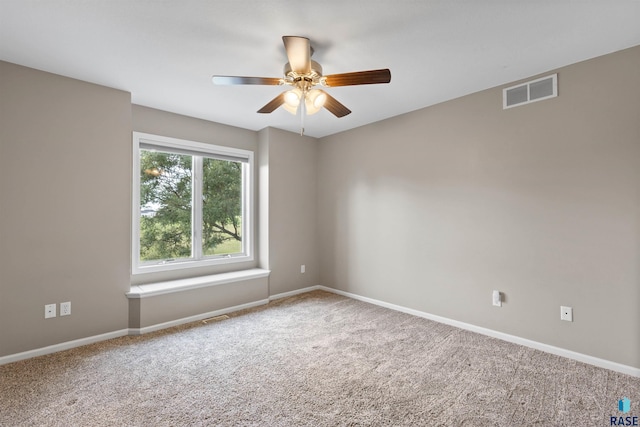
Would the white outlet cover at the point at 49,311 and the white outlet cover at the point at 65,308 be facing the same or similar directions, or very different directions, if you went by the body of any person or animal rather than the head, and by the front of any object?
same or similar directions

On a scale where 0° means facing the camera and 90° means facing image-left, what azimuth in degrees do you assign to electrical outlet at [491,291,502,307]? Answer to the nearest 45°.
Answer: approximately 0°

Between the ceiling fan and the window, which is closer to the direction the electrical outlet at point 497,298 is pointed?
the ceiling fan

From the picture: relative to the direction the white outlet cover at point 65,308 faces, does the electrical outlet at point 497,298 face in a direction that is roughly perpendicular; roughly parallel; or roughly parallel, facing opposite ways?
roughly perpendicular

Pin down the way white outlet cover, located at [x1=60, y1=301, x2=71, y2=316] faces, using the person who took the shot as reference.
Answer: facing the viewer

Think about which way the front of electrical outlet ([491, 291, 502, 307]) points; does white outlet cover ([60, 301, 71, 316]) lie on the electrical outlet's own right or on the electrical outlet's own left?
on the electrical outlet's own right

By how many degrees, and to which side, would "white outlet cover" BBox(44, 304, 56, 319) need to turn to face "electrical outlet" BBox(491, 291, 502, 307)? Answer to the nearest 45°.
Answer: approximately 45° to its left

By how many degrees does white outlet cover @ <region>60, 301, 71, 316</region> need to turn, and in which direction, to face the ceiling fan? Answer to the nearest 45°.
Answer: approximately 45° to its left

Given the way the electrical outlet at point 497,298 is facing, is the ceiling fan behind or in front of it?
in front
